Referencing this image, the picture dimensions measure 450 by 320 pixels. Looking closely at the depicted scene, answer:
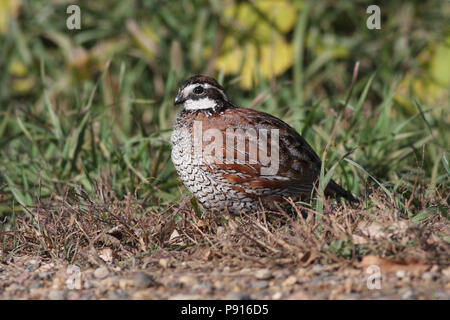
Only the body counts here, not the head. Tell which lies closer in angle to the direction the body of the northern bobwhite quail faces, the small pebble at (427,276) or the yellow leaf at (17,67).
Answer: the yellow leaf

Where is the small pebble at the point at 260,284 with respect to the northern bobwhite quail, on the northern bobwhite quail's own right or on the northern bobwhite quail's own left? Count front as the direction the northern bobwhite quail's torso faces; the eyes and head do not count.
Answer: on the northern bobwhite quail's own left

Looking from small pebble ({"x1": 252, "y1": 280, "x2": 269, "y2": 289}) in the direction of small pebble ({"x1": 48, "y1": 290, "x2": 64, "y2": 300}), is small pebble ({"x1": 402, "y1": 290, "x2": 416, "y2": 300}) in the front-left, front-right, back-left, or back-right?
back-left

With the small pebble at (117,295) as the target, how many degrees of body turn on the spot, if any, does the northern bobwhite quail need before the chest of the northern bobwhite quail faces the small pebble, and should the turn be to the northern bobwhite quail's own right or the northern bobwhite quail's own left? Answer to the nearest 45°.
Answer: approximately 45° to the northern bobwhite quail's own left

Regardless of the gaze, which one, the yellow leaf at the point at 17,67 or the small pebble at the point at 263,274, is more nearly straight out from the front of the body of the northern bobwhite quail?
the yellow leaf

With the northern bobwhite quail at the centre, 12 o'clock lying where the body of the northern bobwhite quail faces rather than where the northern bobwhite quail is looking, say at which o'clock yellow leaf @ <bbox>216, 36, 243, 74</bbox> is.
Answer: The yellow leaf is roughly at 3 o'clock from the northern bobwhite quail.

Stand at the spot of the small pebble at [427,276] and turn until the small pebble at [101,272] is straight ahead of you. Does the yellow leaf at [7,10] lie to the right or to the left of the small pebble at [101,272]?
right

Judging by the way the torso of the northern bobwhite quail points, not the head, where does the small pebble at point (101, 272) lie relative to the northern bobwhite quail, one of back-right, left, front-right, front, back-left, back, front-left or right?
front-left

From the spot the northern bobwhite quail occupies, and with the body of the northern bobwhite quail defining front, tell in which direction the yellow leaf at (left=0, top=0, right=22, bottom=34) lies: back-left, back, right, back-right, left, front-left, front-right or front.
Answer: front-right

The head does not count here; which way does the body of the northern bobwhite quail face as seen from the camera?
to the viewer's left

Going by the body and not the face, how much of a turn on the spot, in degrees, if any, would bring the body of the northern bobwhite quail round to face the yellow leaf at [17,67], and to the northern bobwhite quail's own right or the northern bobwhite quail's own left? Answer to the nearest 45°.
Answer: approximately 45° to the northern bobwhite quail's own right

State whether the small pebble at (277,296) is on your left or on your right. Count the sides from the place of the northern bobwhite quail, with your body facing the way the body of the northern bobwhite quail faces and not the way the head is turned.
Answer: on your left

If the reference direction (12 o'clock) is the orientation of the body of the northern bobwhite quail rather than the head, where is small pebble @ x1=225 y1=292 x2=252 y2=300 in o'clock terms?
The small pebble is roughly at 9 o'clock from the northern bobwhite quail.

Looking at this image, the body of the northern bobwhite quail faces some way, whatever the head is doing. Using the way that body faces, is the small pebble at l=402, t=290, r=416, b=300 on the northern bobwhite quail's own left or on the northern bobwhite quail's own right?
on the northern bobwhite quail's own left

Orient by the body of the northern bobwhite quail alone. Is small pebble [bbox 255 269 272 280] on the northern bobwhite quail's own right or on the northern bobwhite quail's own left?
on the northern bobwhite quail's own left

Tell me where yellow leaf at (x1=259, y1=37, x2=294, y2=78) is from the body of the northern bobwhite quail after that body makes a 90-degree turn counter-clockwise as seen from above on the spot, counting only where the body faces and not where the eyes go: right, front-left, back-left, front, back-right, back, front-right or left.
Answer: back
